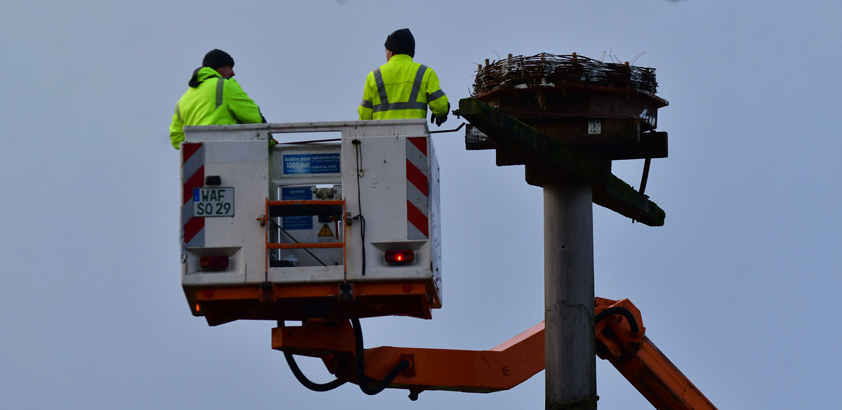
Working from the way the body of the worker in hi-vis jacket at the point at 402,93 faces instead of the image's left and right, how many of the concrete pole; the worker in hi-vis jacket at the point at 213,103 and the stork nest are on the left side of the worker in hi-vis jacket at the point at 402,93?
1

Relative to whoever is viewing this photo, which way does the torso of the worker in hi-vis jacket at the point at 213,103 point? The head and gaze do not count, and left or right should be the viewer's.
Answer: facing away from the viewer and to the right of the viewer

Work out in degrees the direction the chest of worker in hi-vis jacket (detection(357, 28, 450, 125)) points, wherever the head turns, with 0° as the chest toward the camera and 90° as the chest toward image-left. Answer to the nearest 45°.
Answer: approximately 180°

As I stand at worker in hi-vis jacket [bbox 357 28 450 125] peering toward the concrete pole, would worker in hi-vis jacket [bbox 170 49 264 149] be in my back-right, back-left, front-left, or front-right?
back-left

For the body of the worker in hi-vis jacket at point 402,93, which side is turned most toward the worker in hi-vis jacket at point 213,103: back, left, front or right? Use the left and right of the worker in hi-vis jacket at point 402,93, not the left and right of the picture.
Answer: left
